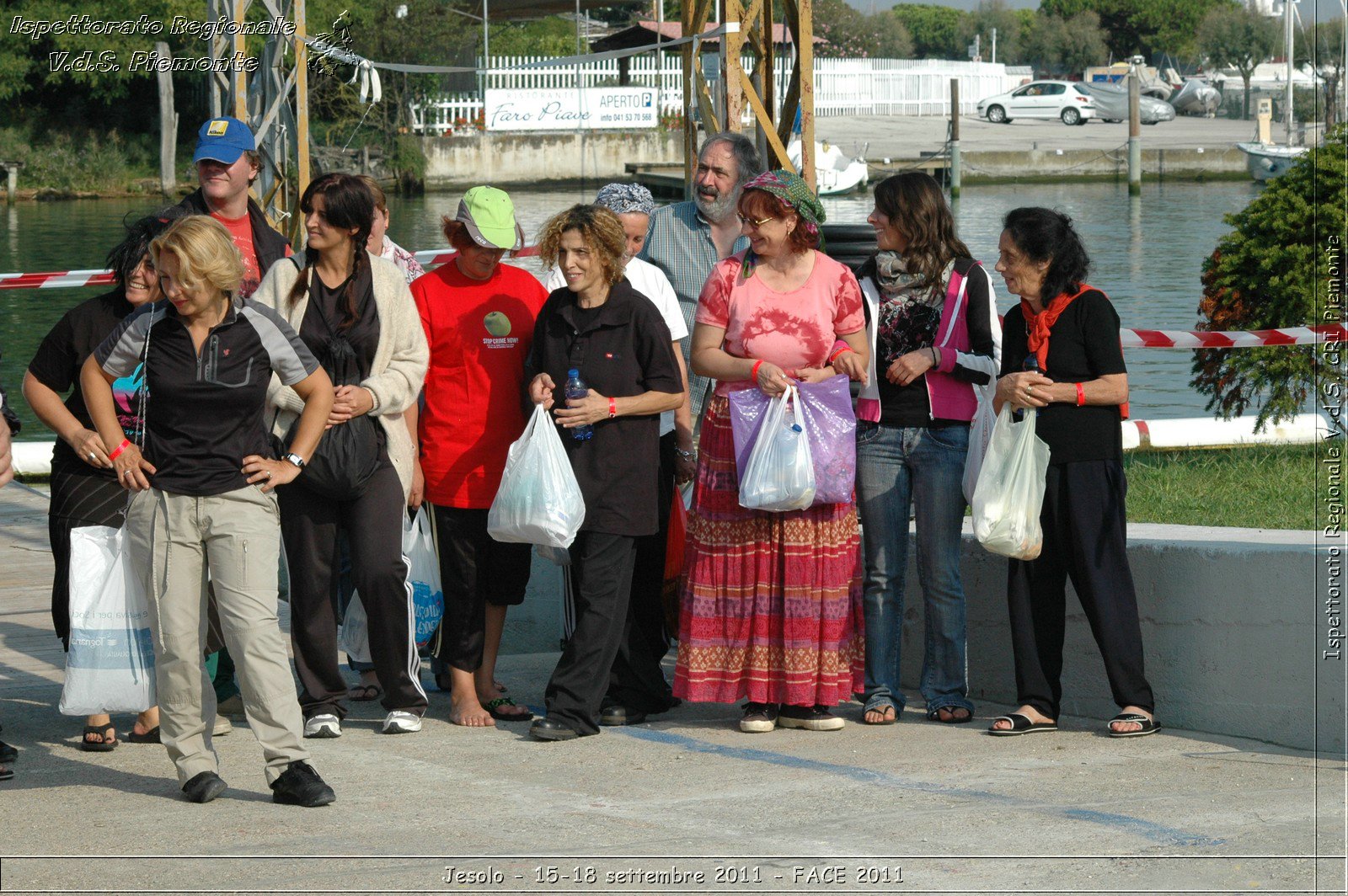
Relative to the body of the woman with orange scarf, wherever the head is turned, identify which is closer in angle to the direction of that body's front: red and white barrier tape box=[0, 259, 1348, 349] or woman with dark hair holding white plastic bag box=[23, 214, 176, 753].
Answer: the woman with dark hair holding white plastic bag

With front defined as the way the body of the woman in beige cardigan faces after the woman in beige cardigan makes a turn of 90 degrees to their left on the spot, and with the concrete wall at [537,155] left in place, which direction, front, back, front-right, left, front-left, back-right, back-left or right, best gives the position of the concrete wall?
left

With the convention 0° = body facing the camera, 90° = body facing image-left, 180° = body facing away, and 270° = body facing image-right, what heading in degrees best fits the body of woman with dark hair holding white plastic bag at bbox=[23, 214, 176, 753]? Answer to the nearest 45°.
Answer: approximately 315°

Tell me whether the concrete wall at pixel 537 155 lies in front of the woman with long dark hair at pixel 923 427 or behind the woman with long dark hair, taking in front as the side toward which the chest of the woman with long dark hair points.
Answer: behind

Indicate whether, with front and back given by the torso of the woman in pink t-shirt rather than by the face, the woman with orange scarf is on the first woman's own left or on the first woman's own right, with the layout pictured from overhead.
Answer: on the first woman's own left

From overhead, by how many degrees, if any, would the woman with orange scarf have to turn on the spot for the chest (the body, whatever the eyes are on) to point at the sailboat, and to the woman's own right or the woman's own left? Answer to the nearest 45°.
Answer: approximately 135° to the woman's own right

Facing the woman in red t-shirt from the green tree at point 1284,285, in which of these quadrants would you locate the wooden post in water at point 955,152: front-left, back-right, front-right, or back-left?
back-right

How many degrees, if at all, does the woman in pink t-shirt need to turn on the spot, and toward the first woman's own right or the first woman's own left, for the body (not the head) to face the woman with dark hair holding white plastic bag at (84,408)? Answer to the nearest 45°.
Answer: approximately 90° to the first woman's own right

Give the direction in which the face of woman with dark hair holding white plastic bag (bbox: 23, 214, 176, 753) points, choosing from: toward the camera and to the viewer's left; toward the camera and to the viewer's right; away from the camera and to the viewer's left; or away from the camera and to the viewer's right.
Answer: toward the camera and to the viewer's right
